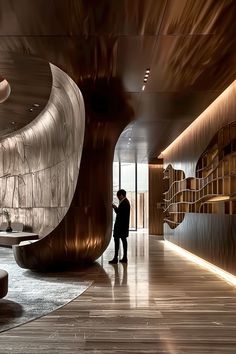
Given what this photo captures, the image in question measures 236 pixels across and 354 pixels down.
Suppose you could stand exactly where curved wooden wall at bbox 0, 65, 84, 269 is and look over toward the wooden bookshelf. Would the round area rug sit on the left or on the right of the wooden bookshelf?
right

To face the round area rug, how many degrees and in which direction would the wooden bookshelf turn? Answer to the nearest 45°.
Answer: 0° — it already faces it

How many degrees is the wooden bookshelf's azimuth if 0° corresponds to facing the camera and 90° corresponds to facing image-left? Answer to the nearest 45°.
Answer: approximately 45°
